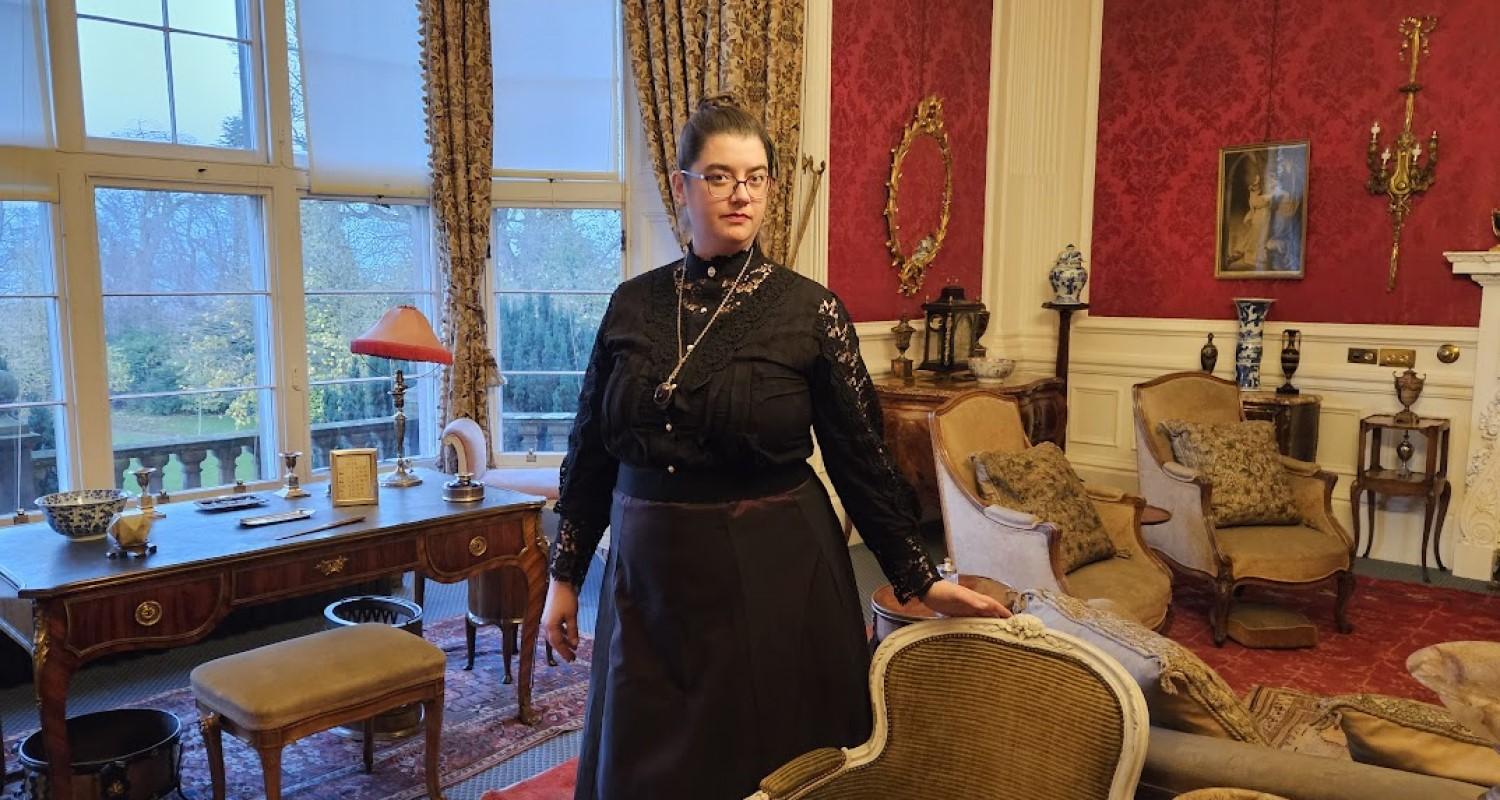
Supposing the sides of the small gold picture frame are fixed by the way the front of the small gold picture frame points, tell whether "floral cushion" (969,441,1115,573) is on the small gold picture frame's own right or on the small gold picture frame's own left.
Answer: on the small gold picture frame's own left

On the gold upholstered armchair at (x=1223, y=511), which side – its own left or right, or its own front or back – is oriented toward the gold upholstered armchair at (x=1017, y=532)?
right

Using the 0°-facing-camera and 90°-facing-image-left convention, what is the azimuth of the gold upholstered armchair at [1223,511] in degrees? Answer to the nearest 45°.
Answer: approximately 315°

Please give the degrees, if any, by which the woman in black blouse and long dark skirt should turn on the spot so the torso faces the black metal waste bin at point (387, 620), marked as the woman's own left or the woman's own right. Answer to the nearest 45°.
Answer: approximately 135° to the woman's own right

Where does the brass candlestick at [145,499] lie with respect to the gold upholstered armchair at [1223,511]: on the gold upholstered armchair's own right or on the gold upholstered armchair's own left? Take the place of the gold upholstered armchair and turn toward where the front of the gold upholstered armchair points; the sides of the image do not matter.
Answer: on the gold upholstered armchair's own right

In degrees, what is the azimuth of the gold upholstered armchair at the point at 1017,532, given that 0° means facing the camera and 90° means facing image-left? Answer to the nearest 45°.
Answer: approximately 315°

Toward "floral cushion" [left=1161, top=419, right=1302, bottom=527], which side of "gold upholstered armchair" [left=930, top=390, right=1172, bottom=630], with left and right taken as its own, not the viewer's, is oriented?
left
